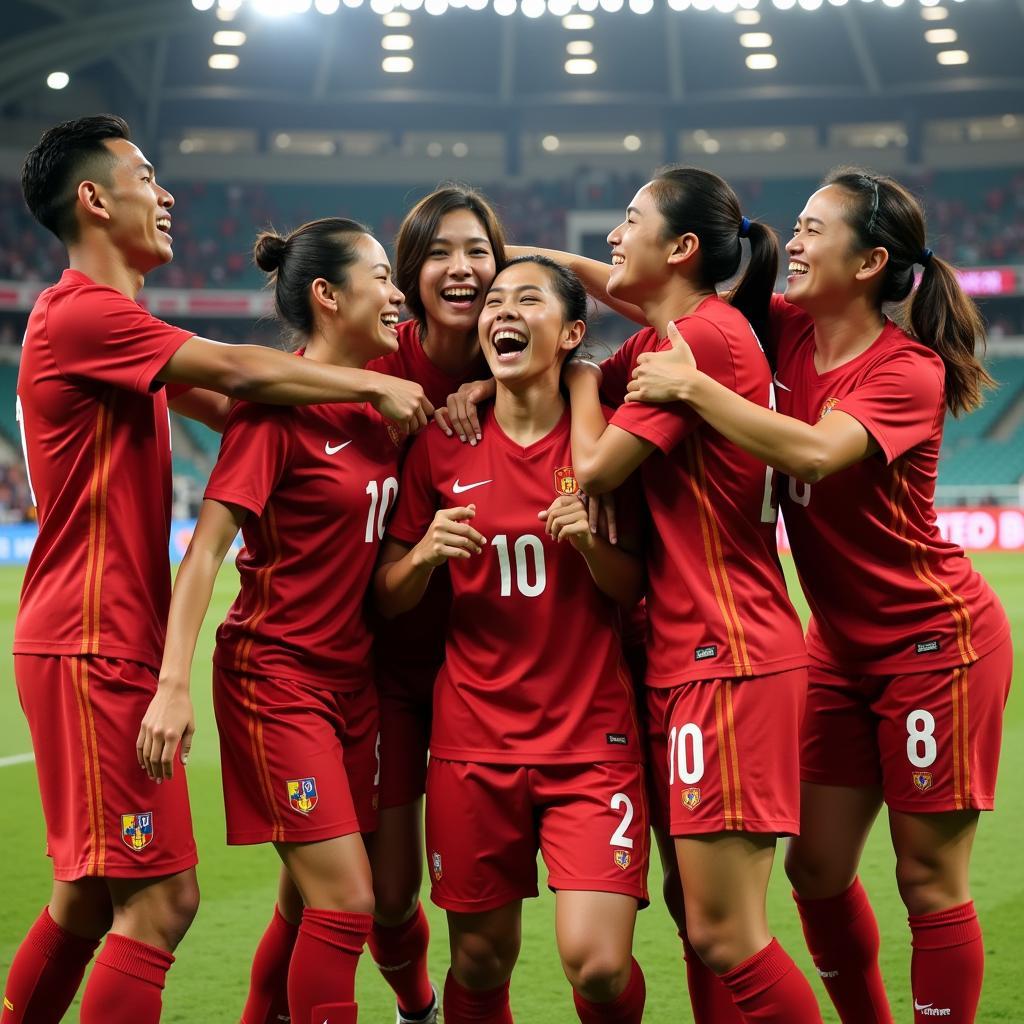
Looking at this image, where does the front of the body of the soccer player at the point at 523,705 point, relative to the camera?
toward the camera

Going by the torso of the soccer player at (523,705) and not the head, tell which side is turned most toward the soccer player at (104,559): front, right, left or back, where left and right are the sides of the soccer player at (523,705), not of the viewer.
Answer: right

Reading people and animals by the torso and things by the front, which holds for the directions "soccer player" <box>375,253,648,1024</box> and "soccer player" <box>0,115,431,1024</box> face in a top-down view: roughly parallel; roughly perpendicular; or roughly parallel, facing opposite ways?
roughly perpendicular

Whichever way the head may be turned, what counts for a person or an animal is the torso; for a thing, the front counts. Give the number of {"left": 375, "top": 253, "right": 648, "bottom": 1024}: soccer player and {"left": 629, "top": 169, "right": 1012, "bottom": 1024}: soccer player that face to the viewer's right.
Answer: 0

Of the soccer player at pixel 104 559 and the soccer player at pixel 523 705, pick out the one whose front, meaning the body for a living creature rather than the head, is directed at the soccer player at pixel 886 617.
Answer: the soccer player at pixel 104 559

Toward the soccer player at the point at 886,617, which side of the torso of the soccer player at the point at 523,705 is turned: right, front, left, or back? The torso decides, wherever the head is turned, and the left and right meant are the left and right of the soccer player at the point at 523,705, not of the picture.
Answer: left

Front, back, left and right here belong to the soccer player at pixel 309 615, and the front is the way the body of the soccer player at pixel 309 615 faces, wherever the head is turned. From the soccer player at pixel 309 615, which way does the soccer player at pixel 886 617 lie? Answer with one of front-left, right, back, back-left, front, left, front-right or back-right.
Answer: front-left

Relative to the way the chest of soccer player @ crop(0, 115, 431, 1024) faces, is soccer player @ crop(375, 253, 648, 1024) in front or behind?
in front

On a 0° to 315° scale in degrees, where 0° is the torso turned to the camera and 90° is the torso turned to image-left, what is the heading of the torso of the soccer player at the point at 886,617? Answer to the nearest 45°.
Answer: approximately 45°

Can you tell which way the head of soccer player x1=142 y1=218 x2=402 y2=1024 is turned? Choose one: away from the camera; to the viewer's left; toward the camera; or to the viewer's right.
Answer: to the viewer's right

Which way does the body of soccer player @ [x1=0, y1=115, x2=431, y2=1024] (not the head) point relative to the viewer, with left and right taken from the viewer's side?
facing to the right of the viewer

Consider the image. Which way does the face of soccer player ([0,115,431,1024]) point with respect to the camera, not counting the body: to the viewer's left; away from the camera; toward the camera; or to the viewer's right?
to the viewer's right

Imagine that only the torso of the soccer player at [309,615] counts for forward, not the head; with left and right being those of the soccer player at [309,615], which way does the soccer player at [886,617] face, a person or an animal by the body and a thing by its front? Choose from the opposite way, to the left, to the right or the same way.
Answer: to the right

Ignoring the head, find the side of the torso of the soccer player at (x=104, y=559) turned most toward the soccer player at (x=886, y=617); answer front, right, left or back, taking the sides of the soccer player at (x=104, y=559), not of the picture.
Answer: front
